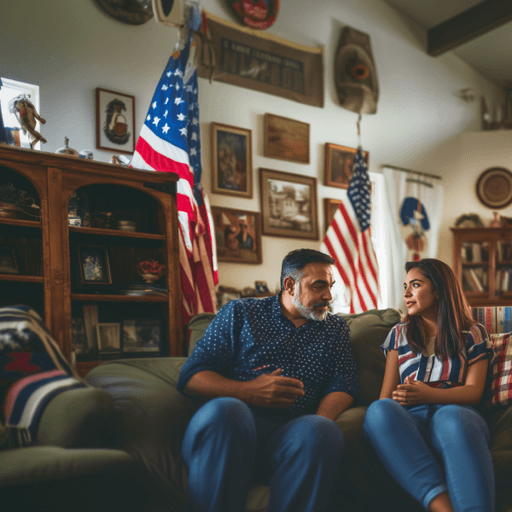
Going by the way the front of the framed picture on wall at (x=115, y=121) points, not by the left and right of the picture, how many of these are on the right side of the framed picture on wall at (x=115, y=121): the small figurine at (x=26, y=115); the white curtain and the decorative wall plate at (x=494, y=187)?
1

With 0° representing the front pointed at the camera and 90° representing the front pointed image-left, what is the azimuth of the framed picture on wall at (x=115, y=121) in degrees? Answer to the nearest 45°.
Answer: approximately 315°

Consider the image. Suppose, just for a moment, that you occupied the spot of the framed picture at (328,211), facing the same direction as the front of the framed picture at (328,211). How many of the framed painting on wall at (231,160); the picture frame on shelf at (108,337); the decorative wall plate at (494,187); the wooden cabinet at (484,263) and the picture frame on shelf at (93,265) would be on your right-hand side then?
3

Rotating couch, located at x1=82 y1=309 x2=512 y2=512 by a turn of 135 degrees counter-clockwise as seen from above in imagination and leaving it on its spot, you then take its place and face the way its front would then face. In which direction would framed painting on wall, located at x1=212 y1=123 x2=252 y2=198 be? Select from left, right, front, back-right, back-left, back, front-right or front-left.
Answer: front-left

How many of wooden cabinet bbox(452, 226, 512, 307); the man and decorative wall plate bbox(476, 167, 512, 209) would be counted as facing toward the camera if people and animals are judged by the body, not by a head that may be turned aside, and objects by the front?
3

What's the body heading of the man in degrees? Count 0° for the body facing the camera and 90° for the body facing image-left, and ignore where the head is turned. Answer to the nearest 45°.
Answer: approximately 0°

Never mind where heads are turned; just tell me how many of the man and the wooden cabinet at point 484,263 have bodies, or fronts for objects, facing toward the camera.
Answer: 2

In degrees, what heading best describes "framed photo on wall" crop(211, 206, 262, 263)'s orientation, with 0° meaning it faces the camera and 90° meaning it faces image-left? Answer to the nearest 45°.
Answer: approximately 315°

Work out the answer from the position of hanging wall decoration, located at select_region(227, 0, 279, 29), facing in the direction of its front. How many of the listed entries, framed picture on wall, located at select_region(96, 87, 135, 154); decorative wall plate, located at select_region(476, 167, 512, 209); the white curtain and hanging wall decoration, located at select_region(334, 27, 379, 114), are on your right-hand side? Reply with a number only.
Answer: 1

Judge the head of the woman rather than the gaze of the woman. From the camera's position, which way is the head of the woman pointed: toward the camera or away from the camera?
toward the camera

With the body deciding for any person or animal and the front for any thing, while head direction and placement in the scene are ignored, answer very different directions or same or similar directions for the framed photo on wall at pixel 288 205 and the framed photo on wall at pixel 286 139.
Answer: same or similar directions

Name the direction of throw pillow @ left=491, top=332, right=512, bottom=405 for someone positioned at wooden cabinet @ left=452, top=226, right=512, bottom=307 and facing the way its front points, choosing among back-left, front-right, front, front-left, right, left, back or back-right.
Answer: front

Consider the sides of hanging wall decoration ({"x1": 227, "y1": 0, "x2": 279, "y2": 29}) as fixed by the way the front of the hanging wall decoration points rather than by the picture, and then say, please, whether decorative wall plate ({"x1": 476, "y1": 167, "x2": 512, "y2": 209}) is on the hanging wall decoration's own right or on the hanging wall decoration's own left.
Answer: on the hanging wall decoration's own left
